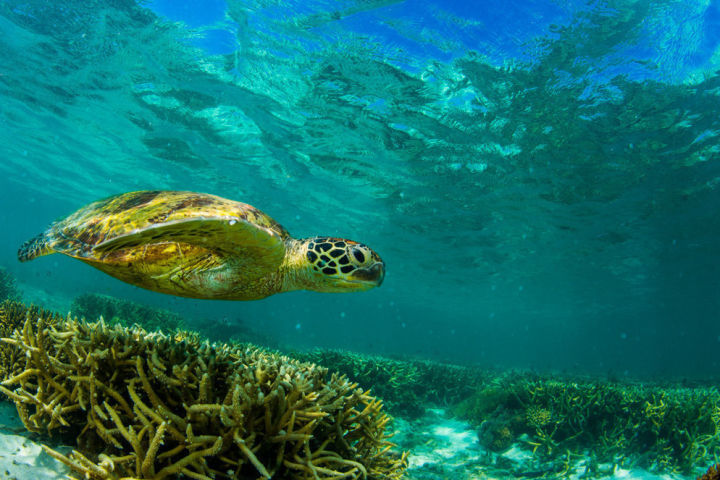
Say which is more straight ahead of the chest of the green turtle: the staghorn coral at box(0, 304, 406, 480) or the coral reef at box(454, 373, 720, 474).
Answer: the coral reef

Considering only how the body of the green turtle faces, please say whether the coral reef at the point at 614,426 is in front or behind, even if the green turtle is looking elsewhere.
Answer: in front

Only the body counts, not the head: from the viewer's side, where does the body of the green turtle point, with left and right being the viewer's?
facing to the right of the viewer
